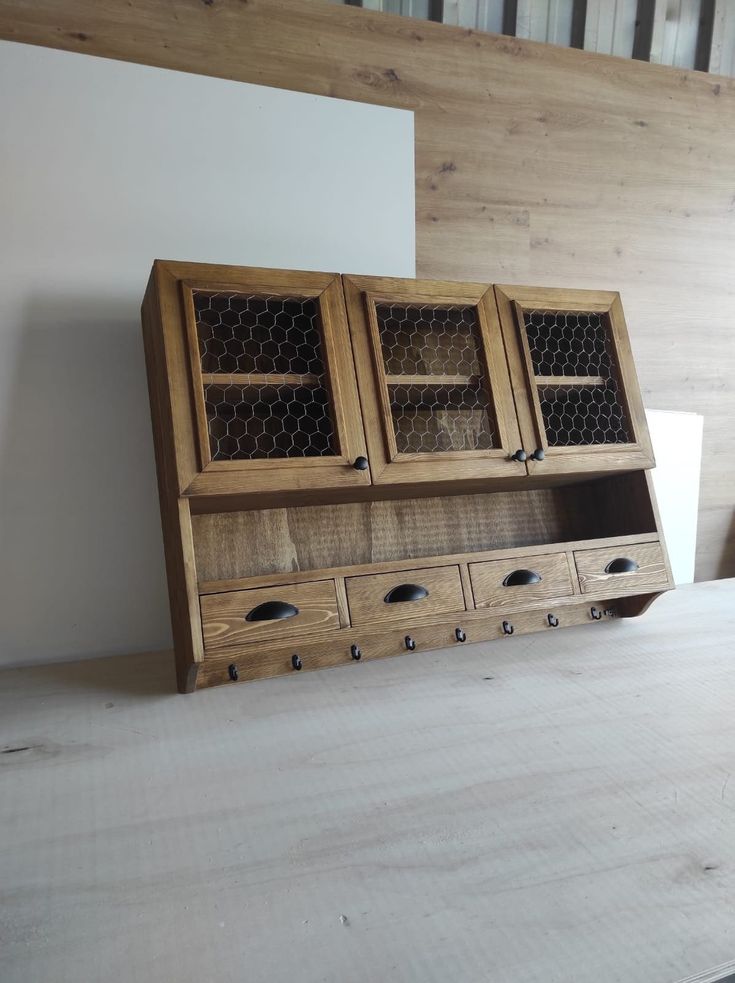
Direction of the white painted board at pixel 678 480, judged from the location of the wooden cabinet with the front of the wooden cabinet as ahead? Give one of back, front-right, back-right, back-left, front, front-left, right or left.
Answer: left

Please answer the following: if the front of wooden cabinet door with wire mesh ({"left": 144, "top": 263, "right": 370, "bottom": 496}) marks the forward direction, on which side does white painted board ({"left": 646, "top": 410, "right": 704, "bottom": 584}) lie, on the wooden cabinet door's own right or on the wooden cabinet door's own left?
on the wooden cabinet door's own left

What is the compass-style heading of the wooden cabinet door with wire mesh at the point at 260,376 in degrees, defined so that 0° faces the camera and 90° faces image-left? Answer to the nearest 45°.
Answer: approximately 315°

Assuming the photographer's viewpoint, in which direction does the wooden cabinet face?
facing the viewer and to the right of the viewer

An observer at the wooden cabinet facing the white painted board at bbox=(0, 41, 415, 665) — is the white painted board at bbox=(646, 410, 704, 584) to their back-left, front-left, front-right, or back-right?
back-right
